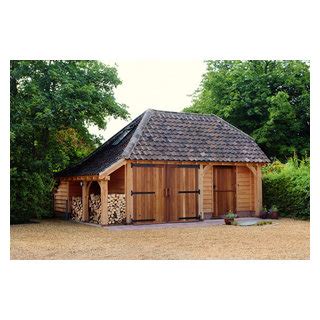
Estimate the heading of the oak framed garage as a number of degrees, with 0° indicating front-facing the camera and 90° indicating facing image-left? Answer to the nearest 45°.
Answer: approximately 315°

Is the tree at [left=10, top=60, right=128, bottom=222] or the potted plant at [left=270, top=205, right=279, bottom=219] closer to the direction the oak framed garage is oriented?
the potted plant

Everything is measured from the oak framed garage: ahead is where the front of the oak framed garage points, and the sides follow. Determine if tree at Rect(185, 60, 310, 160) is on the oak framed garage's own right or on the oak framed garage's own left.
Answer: on the oak framed garage's own left

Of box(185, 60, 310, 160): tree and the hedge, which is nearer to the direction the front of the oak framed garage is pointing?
the hedge

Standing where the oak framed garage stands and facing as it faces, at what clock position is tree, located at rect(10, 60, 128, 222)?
The tree is roughly at 4 o'clock from the oak framed garage.

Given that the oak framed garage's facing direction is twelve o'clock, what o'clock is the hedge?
The hedge is roughly at 10 o'clock from the oak framed garage.

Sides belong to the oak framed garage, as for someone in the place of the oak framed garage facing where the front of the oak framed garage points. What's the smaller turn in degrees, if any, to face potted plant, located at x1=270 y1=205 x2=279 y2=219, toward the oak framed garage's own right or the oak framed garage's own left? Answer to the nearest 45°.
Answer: approximately 45° to the oak framed garage's own left

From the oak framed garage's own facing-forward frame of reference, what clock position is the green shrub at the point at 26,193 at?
The green shrub is roughly at 4 o'clock from the oak framed garage.
